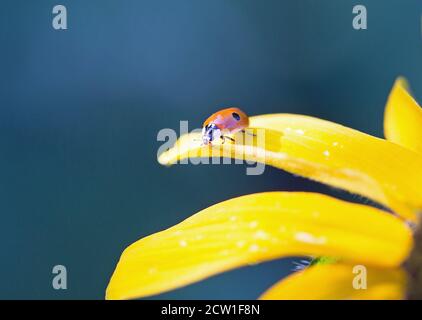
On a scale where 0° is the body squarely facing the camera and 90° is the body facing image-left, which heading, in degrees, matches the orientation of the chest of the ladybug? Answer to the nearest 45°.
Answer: approximately 45°
